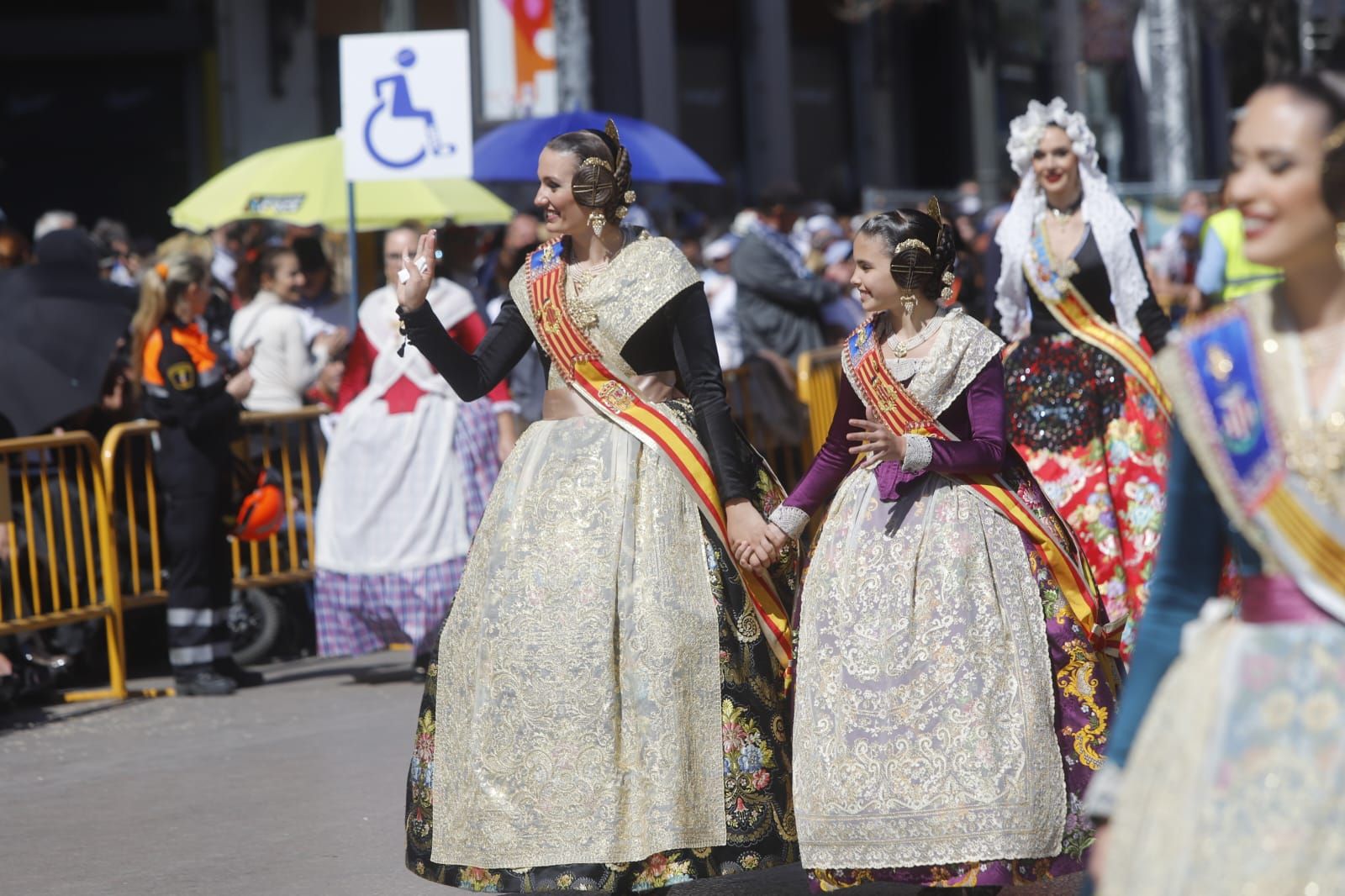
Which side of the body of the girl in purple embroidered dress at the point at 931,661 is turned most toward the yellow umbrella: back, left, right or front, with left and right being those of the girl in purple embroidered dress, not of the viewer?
right

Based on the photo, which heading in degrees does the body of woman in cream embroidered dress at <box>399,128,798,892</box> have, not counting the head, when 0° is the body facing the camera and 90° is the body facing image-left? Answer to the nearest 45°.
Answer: approximately 45°

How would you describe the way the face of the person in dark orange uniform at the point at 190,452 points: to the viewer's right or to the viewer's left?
to the viewer's right

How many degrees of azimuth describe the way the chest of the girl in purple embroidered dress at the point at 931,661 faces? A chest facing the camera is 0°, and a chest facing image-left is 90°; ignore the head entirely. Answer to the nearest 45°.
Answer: approximately 45°

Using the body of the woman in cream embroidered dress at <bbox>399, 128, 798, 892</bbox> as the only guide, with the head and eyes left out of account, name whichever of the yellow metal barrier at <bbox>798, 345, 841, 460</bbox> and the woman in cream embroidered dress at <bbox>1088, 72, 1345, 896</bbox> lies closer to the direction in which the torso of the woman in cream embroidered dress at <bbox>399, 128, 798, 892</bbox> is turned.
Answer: the woman in cream embroidered dress

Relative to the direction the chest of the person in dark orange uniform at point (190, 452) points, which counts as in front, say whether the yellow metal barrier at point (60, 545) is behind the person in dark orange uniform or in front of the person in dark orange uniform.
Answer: behind
